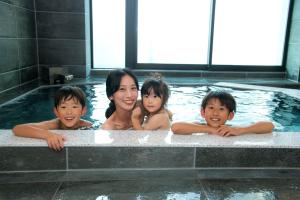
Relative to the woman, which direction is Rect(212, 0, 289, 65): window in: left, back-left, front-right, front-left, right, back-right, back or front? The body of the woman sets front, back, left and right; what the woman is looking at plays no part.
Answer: left

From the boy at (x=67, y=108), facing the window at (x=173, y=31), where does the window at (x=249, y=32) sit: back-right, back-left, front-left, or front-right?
front-right

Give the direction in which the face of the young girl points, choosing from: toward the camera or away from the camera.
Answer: toward the camera

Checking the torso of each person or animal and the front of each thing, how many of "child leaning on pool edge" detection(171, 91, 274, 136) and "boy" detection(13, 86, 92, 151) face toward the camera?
2

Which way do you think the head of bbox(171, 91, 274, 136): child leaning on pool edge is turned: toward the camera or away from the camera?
toward the camera

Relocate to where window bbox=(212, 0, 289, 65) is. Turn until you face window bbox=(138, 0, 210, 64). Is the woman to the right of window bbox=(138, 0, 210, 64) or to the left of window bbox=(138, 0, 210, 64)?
left

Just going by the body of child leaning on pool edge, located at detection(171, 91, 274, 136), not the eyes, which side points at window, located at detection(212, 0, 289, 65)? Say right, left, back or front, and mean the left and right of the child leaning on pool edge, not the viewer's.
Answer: back

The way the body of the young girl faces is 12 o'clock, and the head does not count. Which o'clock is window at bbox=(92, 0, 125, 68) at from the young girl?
The window is roughly at 4 o'clock from the young girl.

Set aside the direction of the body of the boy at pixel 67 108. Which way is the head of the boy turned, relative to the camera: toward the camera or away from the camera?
toward the camera

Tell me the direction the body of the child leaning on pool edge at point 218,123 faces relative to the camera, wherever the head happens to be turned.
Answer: toward the camera

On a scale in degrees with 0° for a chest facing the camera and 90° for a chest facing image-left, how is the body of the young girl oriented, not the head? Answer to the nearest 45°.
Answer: approximately 45°

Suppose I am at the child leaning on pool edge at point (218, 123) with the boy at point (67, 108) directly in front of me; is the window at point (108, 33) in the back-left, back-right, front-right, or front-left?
front-right

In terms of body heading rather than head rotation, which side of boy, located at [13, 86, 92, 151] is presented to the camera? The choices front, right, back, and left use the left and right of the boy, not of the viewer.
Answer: front

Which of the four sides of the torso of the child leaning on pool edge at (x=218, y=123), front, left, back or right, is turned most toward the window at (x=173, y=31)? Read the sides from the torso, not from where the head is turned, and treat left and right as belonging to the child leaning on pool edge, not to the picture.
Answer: back
